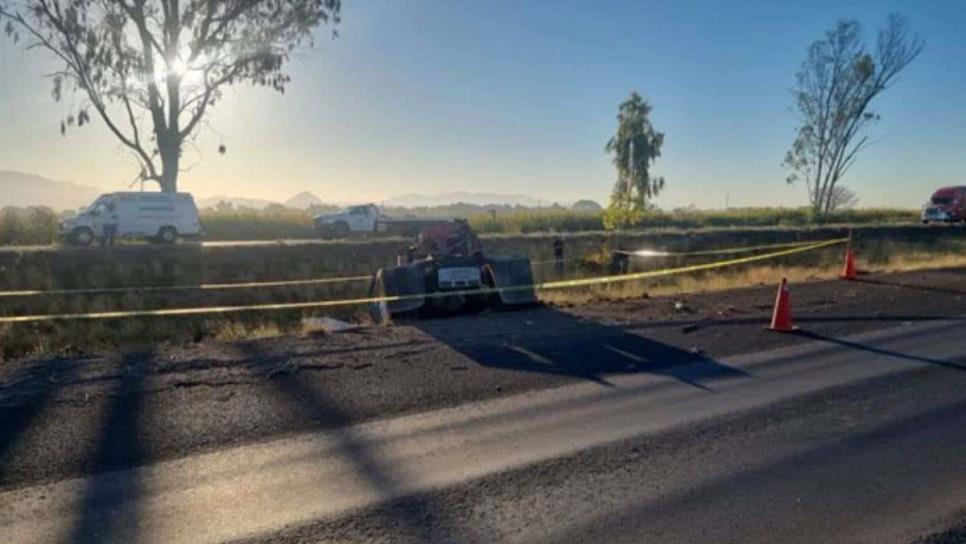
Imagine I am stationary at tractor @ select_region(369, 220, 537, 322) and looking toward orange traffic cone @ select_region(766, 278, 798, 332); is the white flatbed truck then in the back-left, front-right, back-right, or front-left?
back-left

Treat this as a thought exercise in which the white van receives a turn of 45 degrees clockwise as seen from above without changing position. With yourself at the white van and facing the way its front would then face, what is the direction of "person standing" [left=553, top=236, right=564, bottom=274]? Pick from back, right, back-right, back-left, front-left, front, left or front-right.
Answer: back

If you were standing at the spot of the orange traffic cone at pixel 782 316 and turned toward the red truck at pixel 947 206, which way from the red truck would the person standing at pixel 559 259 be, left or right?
left

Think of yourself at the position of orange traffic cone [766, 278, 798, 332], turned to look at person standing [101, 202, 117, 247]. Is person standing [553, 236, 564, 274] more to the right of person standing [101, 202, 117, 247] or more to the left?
right

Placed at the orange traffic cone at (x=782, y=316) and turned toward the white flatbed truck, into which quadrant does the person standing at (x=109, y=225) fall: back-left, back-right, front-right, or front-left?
front-left

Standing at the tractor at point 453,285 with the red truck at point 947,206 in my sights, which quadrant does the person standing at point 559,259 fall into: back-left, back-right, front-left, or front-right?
front-left

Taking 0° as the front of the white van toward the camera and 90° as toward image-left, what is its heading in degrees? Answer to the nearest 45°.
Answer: approximately 90°

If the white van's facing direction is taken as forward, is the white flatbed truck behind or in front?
behind

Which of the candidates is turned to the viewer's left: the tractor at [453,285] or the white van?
the white van
